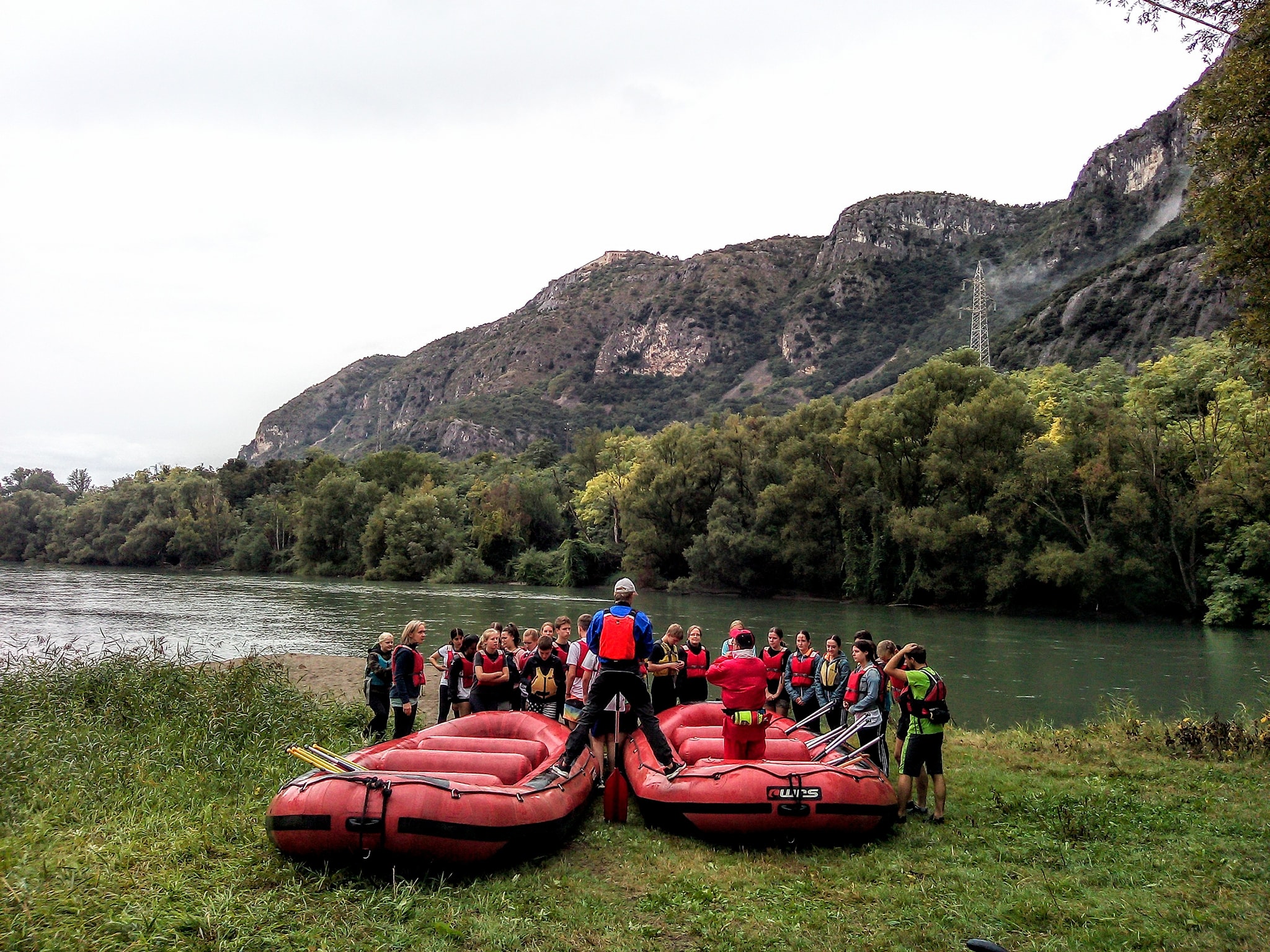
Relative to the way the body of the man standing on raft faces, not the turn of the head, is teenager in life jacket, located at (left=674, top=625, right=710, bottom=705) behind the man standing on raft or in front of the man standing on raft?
in front

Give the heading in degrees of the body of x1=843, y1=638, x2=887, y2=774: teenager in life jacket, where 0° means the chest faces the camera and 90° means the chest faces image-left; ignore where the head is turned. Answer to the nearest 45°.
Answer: approximately 90°

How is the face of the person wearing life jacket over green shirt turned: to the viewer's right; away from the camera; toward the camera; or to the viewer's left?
to the viewer's left

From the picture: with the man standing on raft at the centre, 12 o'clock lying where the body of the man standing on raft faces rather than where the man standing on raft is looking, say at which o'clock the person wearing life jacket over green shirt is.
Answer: The person wearing life jacket over green shirt is roughly at 3 o'clock from the man standing on raft.

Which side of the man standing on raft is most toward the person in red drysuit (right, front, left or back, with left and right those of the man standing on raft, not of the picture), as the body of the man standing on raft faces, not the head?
right

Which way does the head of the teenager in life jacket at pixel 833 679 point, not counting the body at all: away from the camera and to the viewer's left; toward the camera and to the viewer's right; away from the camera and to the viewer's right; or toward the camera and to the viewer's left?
toward the camera and to the viewer's left

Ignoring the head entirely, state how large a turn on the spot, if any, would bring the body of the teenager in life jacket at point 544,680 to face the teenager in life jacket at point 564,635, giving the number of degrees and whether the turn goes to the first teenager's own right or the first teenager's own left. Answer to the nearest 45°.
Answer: approximately 180°

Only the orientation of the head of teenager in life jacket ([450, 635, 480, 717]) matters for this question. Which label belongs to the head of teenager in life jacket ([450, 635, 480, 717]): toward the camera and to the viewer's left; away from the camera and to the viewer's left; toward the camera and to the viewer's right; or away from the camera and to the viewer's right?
toward the camera and to the viewer's right

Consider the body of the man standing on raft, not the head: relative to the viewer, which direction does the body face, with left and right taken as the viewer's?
facing away from the viewer
